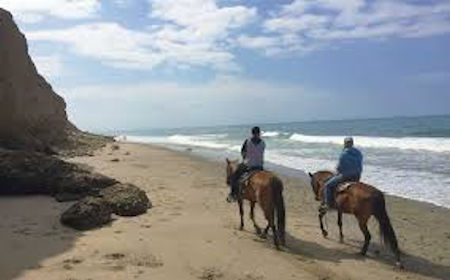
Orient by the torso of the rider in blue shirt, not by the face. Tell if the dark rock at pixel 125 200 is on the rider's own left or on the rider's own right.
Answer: on the rider's own left

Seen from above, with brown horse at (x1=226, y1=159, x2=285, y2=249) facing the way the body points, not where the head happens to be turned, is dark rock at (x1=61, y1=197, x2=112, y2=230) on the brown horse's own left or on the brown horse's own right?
on the brown horse's own left

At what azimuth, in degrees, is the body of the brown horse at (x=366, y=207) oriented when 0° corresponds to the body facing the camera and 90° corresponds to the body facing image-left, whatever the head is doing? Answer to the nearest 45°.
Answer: approximately 135°

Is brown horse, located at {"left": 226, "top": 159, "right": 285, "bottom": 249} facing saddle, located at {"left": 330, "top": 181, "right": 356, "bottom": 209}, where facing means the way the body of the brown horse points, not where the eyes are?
no

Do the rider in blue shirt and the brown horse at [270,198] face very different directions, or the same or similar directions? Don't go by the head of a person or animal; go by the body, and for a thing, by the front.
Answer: same or similar directions

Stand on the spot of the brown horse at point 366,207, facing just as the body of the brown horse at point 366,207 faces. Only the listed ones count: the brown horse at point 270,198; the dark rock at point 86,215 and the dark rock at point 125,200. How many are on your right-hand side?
0

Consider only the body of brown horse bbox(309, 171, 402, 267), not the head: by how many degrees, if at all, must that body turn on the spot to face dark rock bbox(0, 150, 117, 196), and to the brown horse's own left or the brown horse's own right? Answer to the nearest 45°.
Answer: approximately 45° to the brown horse's own left

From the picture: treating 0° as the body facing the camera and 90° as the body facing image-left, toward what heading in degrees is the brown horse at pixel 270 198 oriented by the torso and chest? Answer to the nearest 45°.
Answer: approximately 135°

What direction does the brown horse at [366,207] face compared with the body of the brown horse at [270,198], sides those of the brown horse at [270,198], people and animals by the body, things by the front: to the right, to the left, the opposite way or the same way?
the same way

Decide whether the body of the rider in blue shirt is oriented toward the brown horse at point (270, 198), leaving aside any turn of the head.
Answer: no

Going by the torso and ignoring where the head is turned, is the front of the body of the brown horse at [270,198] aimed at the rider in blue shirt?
no

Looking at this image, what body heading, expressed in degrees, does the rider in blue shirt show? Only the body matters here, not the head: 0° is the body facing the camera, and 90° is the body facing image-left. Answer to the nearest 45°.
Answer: approximately 135°

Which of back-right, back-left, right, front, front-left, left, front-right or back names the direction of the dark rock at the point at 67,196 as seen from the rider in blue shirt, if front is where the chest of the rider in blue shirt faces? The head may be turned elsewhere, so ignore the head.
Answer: front-left

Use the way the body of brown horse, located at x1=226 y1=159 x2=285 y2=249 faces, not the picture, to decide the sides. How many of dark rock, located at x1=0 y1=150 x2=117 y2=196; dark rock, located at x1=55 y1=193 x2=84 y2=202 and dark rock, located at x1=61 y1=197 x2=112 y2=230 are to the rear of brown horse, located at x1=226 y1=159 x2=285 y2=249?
0

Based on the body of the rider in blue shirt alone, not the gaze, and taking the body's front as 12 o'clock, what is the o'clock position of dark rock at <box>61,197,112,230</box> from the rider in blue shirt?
The dark rock is roughly at 10 o'clock from the rider in blue shirt.
